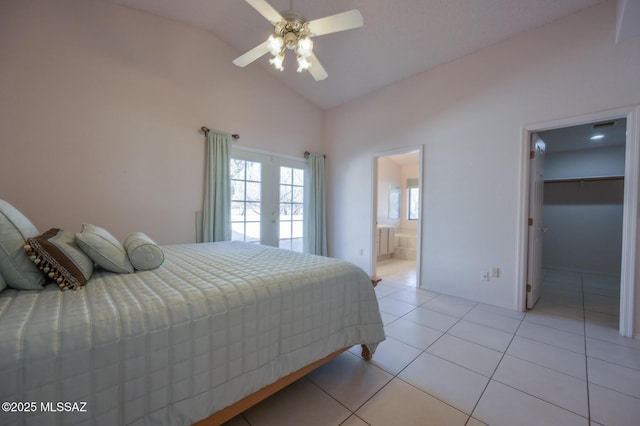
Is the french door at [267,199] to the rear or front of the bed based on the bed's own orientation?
to the front

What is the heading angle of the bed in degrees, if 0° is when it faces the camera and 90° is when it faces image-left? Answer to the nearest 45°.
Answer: approximately 225°

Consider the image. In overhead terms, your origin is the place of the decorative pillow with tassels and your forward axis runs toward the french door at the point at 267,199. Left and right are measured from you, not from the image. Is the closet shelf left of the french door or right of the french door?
right

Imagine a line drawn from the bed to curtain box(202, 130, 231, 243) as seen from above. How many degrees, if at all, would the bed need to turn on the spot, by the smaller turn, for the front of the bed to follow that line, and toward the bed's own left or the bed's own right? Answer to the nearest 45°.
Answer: approximately 45° to the bed's own left
